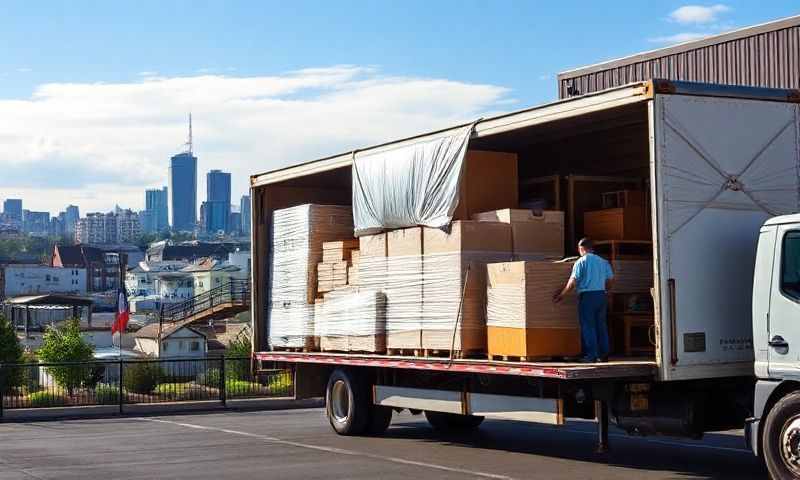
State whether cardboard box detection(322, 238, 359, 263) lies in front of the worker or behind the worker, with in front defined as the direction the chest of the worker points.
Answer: in front

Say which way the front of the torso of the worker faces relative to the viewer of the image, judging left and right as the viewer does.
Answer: facing away from the viewer and to the left of the viewer

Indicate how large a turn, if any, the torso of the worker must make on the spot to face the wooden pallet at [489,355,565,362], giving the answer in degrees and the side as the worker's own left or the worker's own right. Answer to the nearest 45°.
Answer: approximately 45° to the worker's own left

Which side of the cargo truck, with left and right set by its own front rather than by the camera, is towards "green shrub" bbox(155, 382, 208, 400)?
back

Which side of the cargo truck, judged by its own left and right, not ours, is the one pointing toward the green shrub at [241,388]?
back

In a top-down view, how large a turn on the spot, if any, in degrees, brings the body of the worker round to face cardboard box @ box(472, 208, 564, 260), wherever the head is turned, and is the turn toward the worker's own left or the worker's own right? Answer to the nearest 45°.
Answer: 0° — they already face it

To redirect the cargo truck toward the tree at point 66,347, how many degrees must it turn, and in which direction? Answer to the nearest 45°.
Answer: approximately 180°

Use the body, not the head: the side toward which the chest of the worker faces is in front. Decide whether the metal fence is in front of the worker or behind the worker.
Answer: in front
